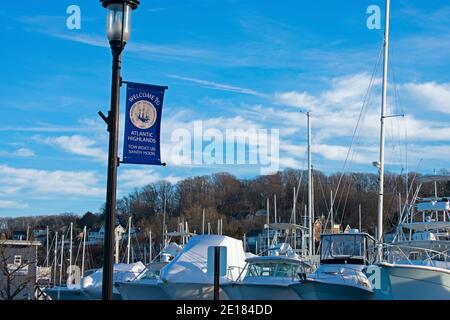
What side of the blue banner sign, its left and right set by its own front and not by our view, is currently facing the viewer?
front

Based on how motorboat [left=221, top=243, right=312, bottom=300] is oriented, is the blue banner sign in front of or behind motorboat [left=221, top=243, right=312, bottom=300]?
in front

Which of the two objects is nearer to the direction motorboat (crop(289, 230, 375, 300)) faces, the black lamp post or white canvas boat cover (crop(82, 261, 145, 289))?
the black lamp post

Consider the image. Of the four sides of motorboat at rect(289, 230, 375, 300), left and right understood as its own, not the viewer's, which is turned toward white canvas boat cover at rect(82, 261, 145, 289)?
right

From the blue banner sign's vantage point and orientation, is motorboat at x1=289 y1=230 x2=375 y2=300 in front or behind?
behind

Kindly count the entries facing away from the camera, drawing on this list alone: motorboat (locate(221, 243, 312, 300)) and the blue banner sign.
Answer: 0

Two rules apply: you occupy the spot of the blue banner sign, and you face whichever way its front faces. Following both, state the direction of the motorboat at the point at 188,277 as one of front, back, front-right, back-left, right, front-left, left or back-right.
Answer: back

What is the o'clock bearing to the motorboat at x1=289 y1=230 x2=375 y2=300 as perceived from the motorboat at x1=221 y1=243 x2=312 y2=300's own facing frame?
the motorboat at x1=289 y1=230 x2=375 y2=300 is roughly at 9 o'clock from the motorboat at x1=221 y1=243 x2=312 y2=300.

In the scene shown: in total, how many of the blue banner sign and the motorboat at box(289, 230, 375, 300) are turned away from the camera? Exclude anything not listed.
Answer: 0

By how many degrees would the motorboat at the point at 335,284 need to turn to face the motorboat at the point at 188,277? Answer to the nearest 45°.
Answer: approximately 90° to its right

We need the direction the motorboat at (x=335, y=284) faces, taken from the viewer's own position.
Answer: facing the viewer and to the left of the viewer

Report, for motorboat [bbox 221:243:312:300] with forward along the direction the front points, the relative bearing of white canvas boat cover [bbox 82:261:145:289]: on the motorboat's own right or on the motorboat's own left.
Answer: on the motorboat's own right
